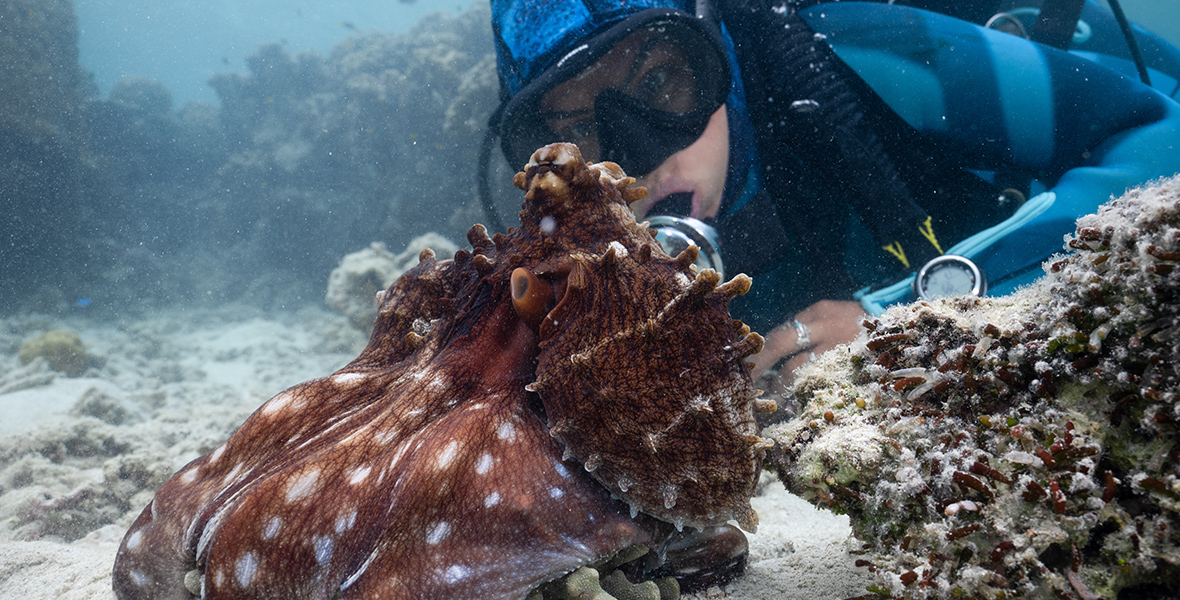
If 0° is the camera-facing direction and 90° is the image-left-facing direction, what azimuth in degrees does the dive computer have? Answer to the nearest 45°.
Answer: approximately 0°

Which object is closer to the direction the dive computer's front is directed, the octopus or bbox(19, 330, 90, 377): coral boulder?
the octopus

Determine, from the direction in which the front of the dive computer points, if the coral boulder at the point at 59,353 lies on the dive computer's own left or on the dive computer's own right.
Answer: on the dive computer's own right

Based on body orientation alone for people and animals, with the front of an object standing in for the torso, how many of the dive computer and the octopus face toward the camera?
1
